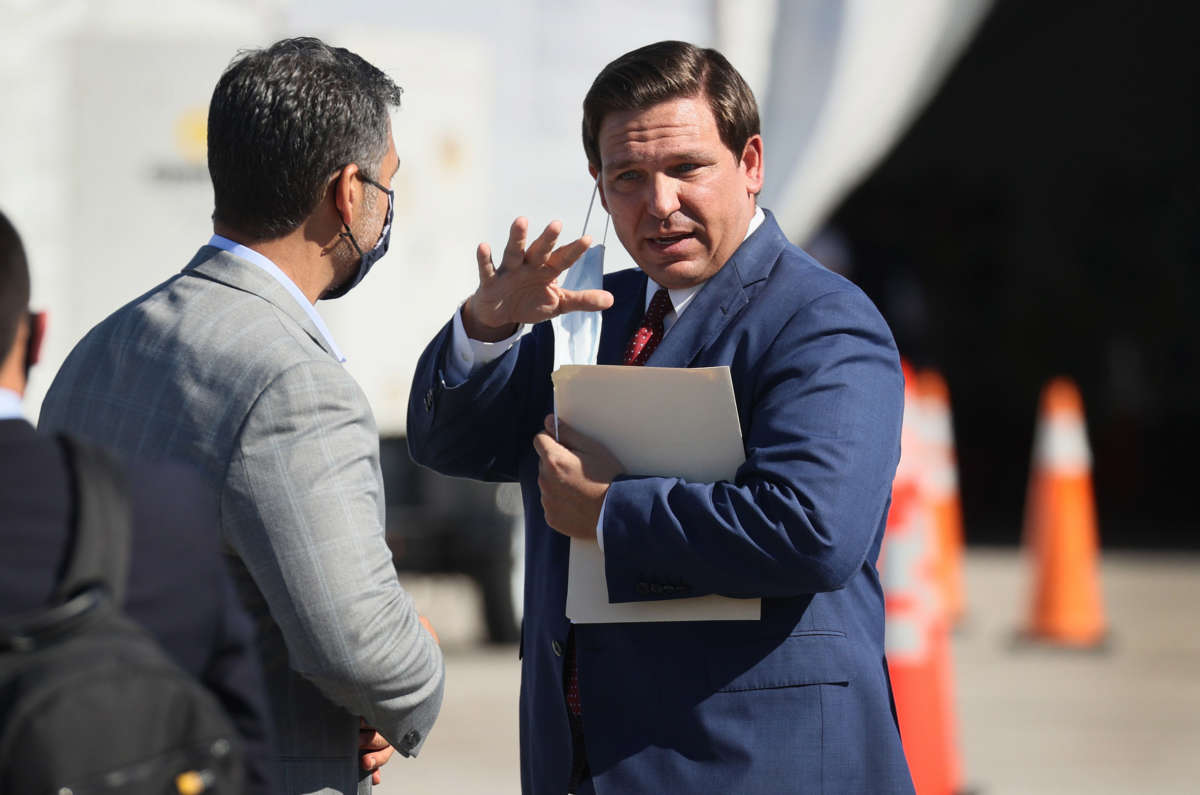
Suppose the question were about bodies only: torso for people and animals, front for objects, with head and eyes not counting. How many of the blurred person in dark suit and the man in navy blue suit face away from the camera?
1

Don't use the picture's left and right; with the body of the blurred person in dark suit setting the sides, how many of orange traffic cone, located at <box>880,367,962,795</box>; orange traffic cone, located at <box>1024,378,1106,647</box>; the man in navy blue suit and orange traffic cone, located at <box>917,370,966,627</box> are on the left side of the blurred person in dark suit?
0

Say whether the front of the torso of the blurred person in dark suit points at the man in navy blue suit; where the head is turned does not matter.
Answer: no

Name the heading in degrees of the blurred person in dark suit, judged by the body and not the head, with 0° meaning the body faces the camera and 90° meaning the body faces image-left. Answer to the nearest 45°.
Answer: approximately 180°

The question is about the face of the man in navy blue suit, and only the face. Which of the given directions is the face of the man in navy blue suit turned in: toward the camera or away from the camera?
toward the camera

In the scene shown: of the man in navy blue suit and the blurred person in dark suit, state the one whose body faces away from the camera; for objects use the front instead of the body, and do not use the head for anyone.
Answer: the blurred person in dark suit

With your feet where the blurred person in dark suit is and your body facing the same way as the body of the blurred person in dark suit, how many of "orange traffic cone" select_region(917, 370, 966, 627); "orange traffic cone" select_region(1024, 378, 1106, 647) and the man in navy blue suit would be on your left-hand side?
0

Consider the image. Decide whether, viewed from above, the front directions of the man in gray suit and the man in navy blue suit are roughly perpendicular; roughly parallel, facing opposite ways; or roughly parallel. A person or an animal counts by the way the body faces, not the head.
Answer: roughly parallel, facing opposite ways

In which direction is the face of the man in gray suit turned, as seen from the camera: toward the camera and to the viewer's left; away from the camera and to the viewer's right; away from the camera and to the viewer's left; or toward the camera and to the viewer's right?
away from the camera and to the viewer's right

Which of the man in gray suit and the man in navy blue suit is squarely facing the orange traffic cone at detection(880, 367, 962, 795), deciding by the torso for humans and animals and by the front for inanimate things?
the man in gray suit

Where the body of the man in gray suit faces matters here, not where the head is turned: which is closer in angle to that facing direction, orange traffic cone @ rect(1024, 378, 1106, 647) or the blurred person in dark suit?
the orange traffic cone

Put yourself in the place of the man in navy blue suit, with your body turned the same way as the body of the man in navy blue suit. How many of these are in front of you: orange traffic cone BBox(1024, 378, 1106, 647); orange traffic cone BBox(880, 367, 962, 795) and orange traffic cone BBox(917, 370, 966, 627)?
0

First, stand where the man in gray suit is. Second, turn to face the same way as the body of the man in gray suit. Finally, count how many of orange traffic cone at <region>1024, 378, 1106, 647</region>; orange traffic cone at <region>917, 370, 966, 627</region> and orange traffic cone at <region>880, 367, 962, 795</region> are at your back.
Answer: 0

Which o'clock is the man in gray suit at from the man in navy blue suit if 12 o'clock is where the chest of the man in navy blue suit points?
The man in gray suit is roughly at 1 o'clock from the man in navy blue suit.

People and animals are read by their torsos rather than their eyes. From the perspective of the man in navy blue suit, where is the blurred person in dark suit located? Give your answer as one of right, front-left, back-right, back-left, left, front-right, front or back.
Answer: front
